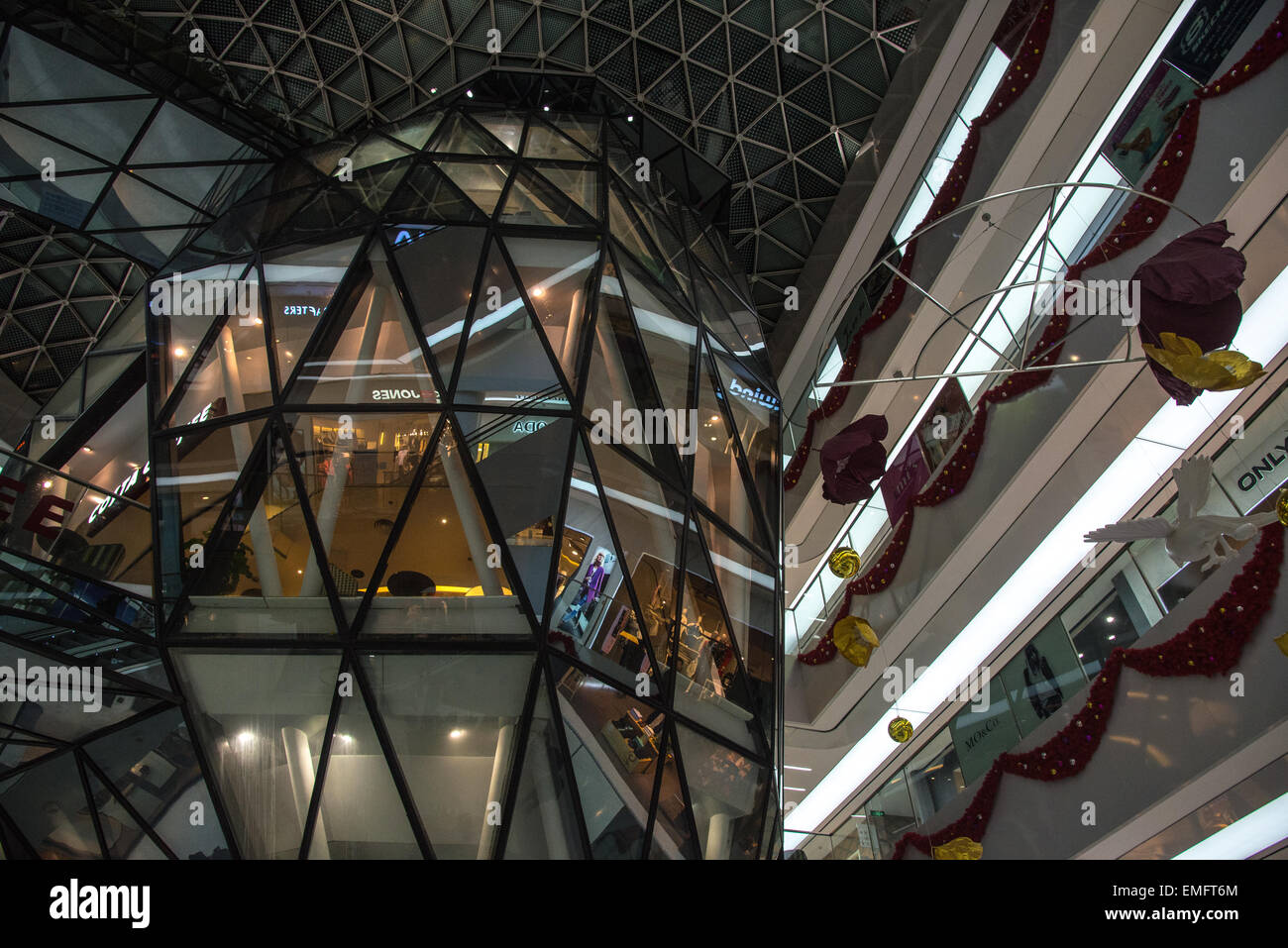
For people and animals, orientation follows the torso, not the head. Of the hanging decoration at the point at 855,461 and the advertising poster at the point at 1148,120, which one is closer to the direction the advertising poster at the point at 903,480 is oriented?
the hanging decoration

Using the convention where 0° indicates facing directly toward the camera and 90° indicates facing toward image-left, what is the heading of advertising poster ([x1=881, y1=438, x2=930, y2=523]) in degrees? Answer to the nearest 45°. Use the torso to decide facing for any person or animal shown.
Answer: approximately 45°

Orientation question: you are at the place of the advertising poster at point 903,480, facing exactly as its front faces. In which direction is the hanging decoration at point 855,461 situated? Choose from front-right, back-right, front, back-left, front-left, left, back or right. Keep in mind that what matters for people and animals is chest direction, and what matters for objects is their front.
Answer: front-left
